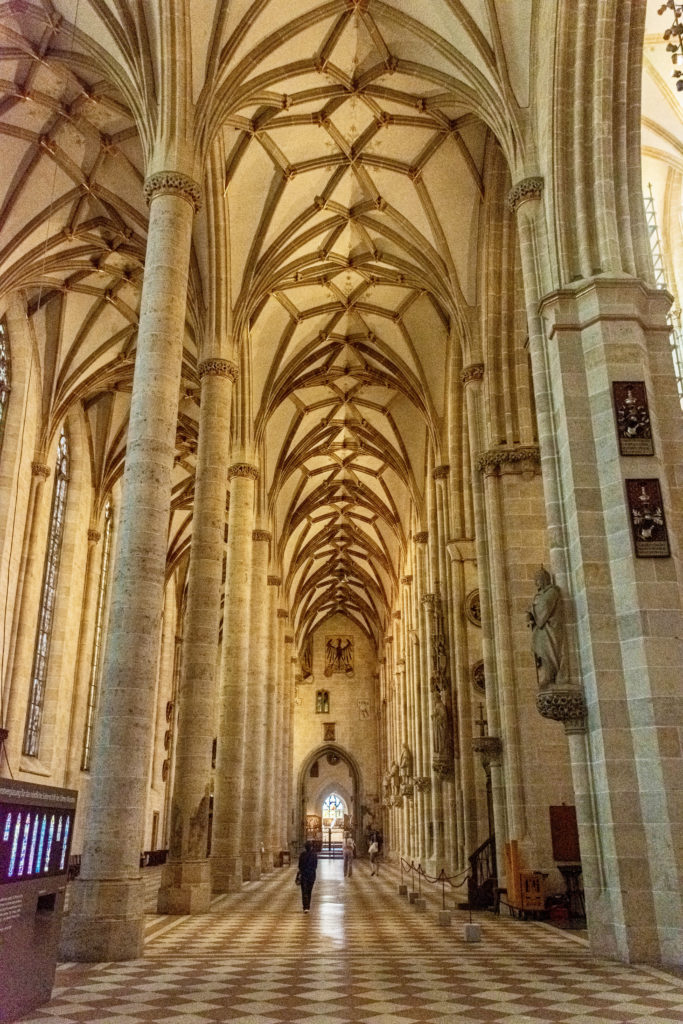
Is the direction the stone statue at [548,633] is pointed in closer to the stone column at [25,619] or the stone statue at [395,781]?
the stone column

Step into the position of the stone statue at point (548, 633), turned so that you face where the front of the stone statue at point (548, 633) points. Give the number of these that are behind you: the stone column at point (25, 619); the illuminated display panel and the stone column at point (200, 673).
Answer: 0

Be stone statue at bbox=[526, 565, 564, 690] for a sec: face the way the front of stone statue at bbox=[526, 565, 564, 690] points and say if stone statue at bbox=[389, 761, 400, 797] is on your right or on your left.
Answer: on your right

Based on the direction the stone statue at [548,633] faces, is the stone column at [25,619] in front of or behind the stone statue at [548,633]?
in front

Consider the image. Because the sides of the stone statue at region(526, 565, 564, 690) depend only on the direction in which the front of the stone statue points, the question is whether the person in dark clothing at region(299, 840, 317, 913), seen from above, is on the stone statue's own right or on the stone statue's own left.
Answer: on the stone statue's own right

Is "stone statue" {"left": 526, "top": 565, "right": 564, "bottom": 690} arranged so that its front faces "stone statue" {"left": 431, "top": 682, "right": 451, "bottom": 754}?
no

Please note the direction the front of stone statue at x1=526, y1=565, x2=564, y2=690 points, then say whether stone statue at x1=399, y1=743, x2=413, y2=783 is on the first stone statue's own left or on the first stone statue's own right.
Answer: on the first stone statue's own right

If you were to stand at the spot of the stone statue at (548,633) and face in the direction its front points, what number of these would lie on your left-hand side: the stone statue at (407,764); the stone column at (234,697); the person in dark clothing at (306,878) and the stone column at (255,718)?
0

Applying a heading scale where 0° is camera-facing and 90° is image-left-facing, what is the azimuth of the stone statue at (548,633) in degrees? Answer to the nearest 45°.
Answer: approximately 90°

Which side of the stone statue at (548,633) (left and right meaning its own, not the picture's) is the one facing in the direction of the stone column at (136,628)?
front

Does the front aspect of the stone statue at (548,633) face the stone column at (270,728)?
no

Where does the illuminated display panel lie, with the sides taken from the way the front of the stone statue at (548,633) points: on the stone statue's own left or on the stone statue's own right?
on the stone statue's own left
